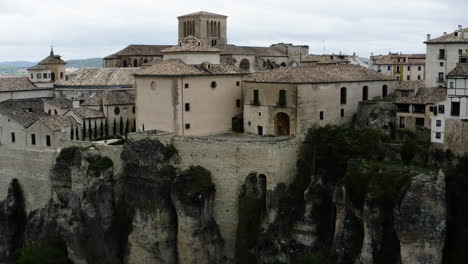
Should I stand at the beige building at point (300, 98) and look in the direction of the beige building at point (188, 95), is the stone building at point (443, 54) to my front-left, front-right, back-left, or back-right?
back-right

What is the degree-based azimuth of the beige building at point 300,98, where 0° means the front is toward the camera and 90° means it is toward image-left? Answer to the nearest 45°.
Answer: approximately 45°

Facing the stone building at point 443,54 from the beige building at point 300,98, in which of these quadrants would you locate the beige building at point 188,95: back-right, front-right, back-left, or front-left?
back-left

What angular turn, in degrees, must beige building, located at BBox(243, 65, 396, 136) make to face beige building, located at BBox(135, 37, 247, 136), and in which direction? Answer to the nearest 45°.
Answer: approximately 45° to its right

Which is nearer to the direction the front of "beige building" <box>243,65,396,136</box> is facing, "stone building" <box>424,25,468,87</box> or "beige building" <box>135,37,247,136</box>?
the beige building

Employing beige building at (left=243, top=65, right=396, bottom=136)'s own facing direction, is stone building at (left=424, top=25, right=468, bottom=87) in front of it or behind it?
behind
